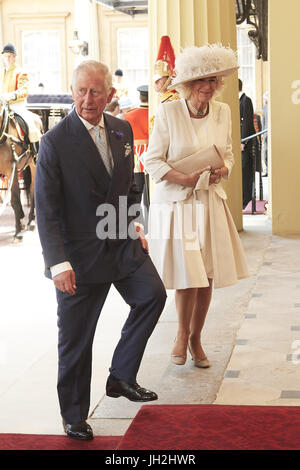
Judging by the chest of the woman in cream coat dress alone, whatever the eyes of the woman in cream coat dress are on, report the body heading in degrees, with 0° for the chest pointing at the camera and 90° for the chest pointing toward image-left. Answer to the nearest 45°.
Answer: approximately 315°

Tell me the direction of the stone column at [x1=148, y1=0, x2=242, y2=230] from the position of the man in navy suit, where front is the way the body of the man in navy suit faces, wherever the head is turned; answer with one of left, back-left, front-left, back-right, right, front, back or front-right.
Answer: back-left

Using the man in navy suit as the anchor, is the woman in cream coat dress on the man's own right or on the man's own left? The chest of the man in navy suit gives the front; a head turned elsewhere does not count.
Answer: on the man's own left

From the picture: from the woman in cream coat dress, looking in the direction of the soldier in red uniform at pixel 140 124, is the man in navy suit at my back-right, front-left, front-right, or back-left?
back-left

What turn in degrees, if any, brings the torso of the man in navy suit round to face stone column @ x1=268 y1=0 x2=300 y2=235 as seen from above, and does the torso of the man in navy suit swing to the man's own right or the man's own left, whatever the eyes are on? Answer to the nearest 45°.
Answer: approximately 135° to the man's own left
